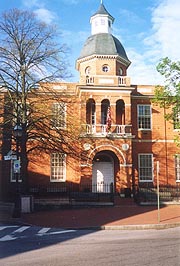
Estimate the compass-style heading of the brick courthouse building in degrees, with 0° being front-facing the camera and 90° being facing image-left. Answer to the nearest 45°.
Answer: approximately 0°

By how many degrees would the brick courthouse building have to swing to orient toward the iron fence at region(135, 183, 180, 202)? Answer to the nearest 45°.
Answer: approximately 45° to its left
